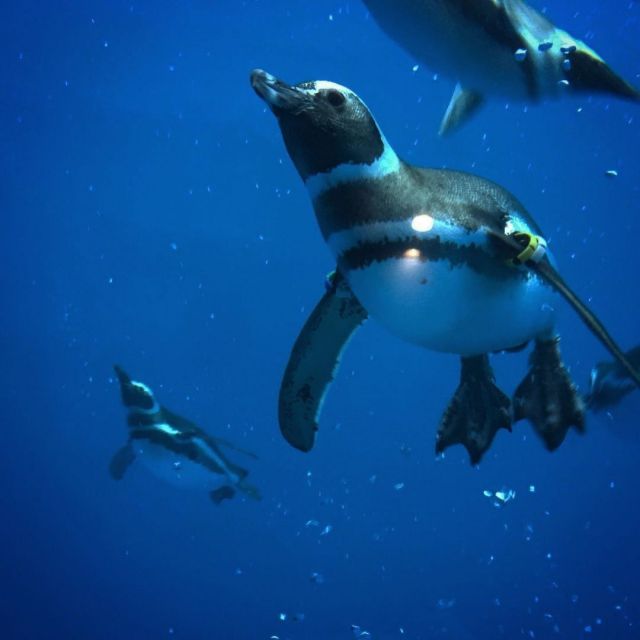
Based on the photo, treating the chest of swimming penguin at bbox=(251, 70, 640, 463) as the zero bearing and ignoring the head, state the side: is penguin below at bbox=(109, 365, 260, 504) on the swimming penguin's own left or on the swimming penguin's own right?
on the swimming penguin's own right
